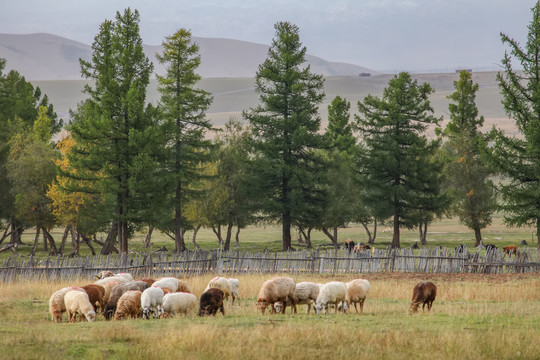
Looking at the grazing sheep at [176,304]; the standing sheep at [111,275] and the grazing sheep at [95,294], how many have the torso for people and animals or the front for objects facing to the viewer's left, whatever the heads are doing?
2

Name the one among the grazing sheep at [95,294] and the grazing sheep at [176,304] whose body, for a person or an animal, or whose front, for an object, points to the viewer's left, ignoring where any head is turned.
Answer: the grazing sheep at [176,304]

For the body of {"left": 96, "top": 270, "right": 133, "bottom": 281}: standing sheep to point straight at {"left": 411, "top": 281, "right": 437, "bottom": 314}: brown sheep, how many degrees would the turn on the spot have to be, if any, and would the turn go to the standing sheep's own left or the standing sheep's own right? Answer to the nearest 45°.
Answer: approximately 135° to the standing sheep's own left

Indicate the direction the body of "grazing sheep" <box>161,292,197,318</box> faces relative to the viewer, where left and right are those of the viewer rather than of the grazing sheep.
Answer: facing to the left of the viewer

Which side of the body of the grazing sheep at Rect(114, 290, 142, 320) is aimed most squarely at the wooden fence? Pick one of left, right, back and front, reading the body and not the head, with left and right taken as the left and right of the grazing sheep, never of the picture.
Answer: back

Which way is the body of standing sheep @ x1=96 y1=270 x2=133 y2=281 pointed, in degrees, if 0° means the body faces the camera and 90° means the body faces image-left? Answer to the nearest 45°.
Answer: approximately 90°

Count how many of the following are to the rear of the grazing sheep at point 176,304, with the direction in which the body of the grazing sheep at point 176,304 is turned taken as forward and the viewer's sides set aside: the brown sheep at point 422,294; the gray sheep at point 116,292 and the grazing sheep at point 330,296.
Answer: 2

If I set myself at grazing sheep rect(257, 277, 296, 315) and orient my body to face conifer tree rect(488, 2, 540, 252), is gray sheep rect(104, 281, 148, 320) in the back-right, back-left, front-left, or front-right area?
back-left

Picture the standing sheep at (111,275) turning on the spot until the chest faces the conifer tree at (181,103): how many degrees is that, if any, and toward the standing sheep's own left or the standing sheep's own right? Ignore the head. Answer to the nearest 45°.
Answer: approximately 90° to the standing sheep's own right
